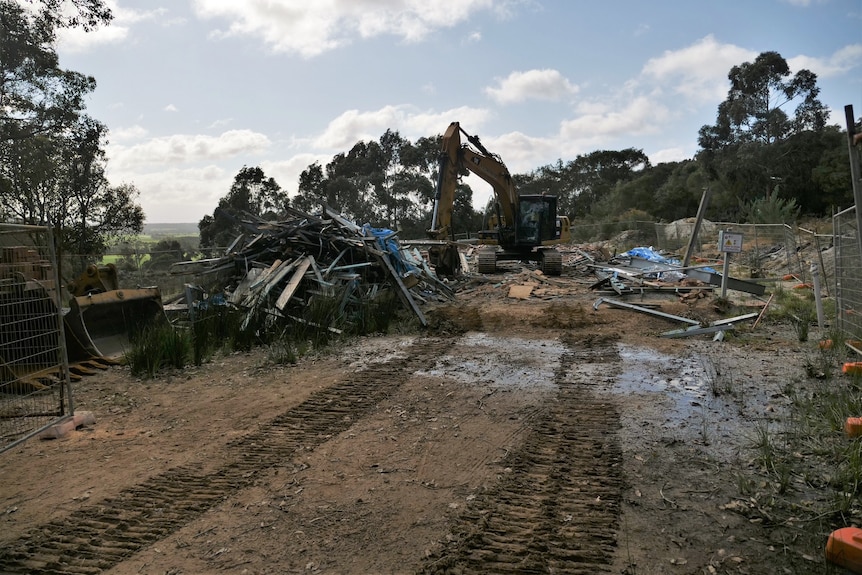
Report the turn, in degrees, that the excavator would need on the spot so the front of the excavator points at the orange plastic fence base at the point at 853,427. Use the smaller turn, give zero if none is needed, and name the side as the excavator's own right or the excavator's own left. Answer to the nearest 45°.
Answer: approximately 45° to the excavator's own left

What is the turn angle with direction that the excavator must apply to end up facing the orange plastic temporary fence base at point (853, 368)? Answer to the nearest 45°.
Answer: approximately 45° to its left

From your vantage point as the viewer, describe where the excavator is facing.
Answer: facing the viewer and to the left of the viewer

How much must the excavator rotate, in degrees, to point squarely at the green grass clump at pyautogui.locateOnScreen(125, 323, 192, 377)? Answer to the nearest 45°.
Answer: approximately 45° to its left

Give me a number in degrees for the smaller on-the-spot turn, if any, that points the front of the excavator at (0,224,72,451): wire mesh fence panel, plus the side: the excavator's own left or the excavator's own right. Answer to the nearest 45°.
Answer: approximately 45° to the excavator's own left

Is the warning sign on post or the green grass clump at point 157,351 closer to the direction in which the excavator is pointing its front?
the green grass clump

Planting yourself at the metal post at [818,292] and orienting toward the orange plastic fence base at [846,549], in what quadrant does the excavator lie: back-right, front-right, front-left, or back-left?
back-right

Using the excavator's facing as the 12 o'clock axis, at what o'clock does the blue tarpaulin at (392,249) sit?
The blue tarpaulin is roughly at 11 o'clock from the excavator.

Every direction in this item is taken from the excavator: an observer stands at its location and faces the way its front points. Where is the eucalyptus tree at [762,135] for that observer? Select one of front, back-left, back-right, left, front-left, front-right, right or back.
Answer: back

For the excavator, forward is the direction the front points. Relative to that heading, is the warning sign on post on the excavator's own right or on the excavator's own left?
on the excavator's own left

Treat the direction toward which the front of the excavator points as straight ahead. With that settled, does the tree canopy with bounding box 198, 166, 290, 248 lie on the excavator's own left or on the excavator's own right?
on the excavator's own right

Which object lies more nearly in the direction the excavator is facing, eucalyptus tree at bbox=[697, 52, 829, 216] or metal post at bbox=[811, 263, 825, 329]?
the metal post

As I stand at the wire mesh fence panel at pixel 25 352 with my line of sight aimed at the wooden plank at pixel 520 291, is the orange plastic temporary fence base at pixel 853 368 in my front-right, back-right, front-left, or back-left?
front-right
